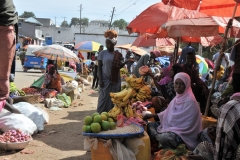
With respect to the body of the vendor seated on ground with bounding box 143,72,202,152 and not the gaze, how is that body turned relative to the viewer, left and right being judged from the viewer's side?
facing the viewer and to the left of the viewer

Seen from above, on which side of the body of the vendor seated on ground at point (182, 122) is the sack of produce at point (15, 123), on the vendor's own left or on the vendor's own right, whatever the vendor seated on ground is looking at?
on the vendor's own right

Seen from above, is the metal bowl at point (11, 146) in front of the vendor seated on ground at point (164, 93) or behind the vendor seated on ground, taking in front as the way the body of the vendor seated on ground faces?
in front

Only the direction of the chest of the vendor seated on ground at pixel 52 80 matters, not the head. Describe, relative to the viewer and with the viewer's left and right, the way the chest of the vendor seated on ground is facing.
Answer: facing the viewer and to the right of the viewer
